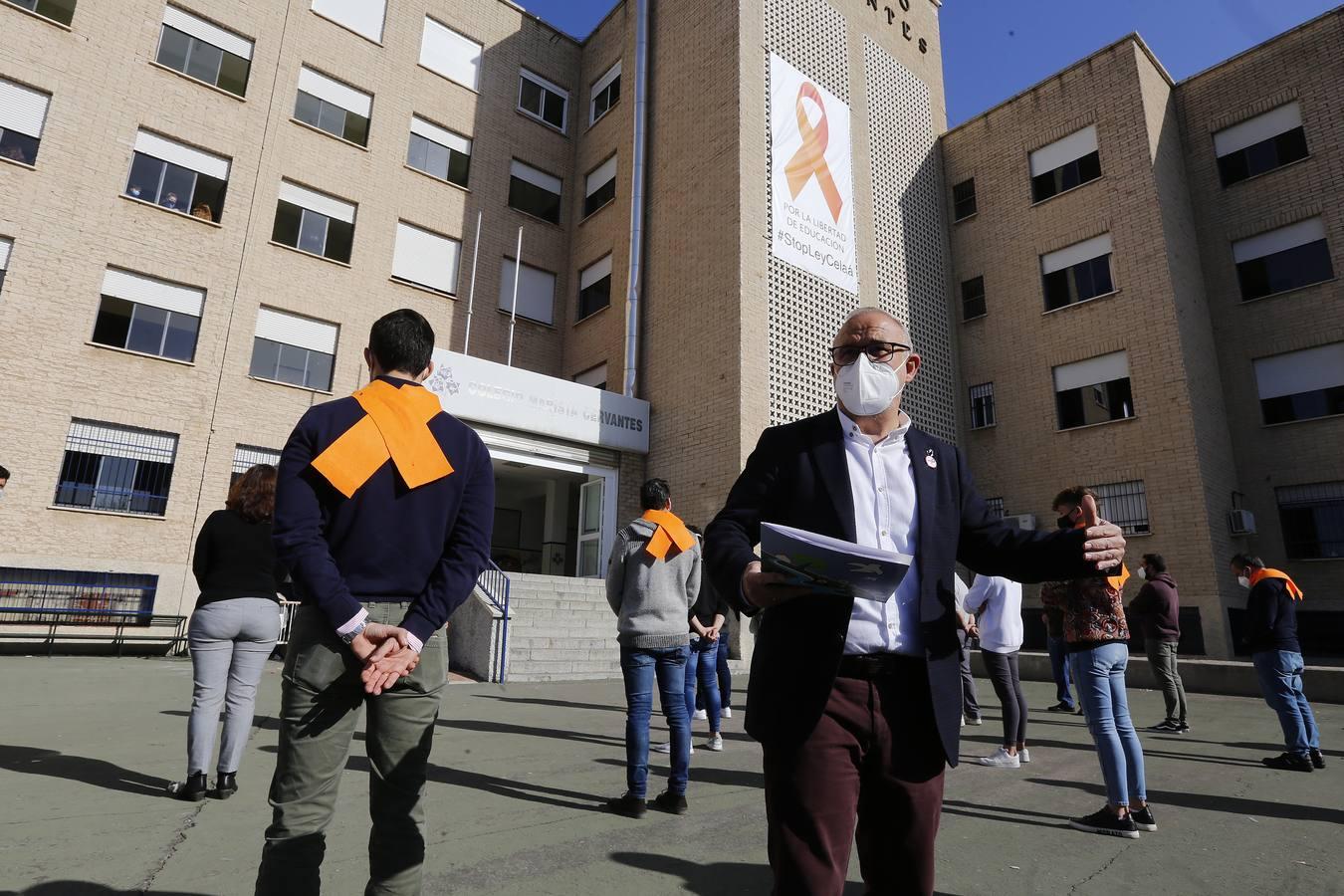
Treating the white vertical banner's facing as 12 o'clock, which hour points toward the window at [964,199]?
The window is roughly at 9 o'clock from the white vertical banner.

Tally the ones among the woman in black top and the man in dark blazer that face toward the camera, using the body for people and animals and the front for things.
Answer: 1

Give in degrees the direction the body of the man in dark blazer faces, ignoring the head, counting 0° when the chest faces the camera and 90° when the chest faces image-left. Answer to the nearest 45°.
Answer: approximately 0°

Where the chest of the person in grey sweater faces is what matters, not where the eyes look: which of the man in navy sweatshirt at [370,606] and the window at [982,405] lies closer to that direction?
the window

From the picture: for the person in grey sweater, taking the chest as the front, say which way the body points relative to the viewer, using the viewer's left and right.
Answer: facing away from the viewer and to the left of the viewer

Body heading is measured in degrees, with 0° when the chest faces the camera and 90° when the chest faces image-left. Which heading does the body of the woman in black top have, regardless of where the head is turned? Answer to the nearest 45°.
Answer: approximately 135°

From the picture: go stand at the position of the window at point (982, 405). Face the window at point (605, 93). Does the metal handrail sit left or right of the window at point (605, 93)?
left

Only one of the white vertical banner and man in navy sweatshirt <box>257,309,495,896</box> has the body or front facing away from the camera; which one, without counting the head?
the man in navy sweatshirt

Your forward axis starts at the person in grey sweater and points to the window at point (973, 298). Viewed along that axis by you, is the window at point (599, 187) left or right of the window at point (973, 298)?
left

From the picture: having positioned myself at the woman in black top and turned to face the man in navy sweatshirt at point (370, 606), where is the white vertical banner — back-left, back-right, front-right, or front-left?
back-left

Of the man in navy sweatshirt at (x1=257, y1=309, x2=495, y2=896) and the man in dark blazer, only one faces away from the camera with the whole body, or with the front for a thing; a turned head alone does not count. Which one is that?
the man in navy sweatshirt

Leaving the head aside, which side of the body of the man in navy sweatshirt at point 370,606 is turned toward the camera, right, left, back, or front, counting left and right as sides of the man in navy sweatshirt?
back
